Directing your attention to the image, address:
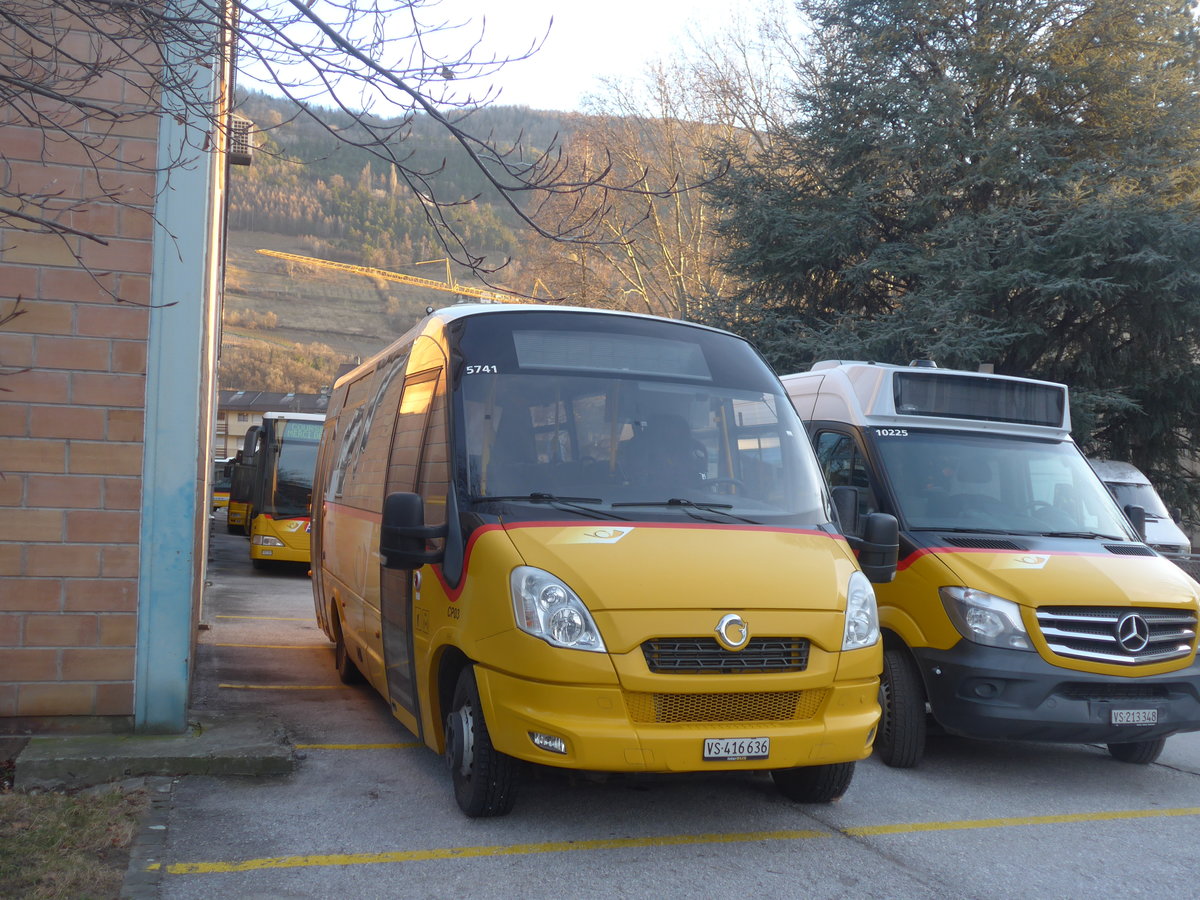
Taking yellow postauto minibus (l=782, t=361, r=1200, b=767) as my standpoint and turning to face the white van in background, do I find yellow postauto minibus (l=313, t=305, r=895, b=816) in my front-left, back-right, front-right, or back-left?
back-left

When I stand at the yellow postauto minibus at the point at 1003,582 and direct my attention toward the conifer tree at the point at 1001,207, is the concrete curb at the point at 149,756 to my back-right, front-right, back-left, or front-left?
back-left

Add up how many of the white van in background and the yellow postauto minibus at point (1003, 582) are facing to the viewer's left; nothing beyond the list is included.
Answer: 0

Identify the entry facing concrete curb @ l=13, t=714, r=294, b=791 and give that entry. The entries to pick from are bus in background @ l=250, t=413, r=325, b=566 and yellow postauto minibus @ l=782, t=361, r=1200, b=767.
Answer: the bus in background

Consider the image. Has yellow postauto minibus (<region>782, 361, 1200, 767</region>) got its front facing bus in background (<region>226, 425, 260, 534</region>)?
no

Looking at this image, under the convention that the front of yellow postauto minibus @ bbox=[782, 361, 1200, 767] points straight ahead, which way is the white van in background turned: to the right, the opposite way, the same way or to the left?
the same way

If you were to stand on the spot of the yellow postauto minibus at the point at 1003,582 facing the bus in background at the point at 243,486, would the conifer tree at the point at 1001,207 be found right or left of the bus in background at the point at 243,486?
right

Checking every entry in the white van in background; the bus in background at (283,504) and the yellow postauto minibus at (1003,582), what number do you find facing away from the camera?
0

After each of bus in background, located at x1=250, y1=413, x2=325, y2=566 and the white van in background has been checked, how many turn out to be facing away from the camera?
0

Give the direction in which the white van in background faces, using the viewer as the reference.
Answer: facing the viewer and to the right of the viewer

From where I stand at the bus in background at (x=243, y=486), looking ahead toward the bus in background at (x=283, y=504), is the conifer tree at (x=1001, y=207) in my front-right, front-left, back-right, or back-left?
front-left

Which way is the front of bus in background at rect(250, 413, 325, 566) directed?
toward the camera

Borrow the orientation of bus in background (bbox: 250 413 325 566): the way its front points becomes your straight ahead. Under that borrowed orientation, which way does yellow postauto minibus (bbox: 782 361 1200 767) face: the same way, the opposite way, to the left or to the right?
the same way

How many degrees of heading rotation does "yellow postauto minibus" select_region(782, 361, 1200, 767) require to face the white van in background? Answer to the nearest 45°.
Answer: approximately 135° to its left

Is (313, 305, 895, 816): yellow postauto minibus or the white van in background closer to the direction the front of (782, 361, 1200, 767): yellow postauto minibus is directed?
the yellow postauto minibus

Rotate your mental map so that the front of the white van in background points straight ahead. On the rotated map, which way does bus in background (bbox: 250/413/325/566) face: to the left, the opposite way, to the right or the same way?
the same way

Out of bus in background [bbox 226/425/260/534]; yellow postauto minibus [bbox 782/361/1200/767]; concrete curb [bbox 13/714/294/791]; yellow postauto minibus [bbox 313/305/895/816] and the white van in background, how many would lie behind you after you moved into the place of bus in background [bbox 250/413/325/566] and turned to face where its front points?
1

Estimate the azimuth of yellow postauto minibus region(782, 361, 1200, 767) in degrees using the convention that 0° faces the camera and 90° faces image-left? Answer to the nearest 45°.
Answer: approximately 315°

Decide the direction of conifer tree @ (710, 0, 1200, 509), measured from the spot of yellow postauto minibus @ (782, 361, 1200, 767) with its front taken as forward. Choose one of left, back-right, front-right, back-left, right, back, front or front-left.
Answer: back-left

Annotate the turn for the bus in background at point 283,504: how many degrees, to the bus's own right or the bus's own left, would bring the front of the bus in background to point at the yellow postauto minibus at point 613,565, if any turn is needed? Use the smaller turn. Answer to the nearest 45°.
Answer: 0° — it already faces it

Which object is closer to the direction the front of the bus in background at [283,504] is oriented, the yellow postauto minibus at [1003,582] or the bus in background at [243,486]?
the yellow postauto minibus
